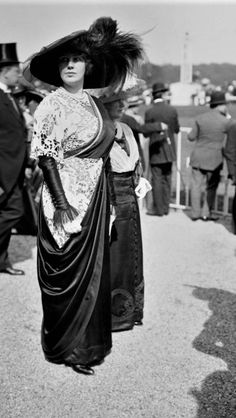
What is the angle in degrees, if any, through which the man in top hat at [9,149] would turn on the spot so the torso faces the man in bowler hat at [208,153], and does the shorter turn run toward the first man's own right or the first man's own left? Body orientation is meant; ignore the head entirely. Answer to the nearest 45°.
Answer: approximately 45° to the first man's own left

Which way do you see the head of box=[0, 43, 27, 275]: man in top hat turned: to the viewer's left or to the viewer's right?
to the viewer's right

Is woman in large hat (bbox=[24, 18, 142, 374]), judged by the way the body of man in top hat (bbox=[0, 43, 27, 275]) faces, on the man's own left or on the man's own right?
on the man's own right

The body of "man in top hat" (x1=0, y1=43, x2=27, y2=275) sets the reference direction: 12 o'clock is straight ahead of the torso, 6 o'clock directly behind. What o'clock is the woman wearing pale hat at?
The woman wearing pale hat is roughly at 2 o'clock from the man in top hat.

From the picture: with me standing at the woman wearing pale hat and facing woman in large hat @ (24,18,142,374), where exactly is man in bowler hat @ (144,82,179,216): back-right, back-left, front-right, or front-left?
back-right

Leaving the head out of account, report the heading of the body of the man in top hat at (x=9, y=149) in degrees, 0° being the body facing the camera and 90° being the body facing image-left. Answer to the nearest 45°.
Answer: approximately 270°
